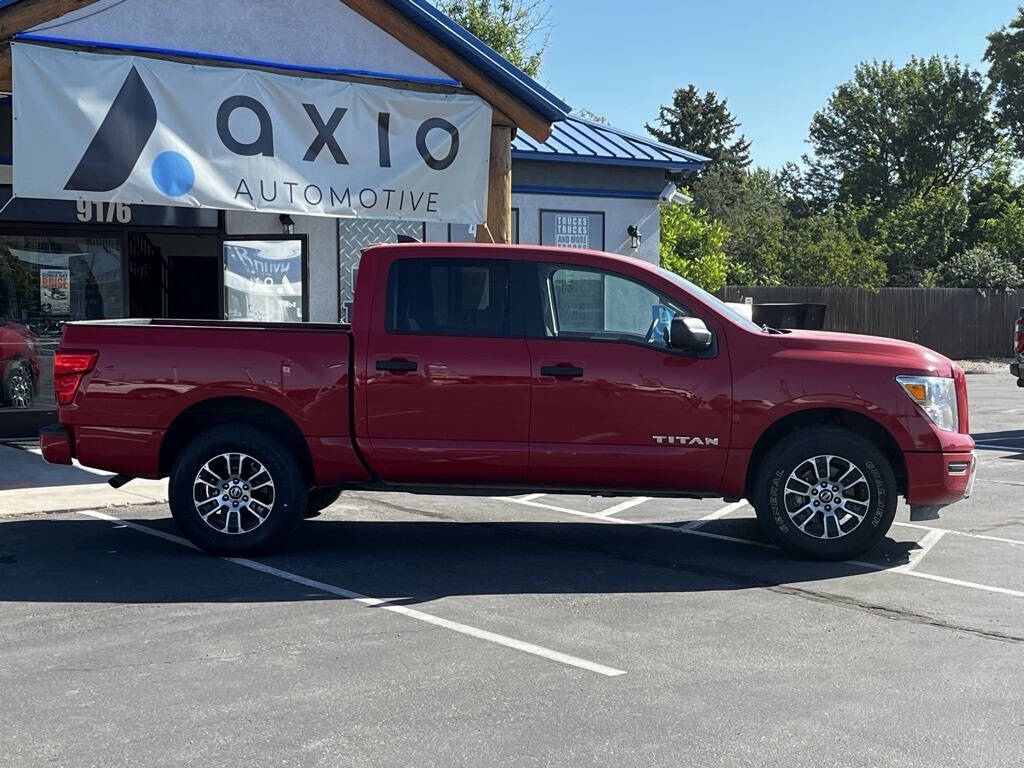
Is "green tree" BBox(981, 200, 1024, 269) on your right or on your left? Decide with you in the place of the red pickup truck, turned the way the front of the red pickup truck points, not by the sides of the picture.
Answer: on your left

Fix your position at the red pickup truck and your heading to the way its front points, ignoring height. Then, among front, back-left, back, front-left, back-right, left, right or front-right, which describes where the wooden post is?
left

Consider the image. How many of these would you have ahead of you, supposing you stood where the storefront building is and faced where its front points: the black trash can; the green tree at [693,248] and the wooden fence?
0

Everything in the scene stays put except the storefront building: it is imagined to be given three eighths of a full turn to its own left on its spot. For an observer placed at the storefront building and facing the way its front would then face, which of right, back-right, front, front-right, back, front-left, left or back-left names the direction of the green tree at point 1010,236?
front

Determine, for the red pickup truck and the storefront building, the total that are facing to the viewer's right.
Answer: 1

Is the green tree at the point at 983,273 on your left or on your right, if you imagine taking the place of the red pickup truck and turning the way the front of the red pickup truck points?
on your left

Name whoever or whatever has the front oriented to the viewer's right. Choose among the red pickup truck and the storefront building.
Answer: the red pickup truck

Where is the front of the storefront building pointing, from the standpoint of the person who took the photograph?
facing the viewer

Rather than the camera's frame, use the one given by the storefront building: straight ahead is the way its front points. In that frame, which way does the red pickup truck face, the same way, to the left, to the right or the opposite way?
to the left

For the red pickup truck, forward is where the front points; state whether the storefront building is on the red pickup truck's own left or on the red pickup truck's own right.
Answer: on the red pickup truck's own left

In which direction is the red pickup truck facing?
to the viewer's right

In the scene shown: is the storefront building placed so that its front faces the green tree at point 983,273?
no

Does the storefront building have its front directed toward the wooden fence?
no

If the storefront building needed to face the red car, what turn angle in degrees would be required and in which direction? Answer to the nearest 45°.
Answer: approximately 90° to its right

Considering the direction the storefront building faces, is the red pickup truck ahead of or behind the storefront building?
ahead

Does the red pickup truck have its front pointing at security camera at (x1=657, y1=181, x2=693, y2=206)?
no

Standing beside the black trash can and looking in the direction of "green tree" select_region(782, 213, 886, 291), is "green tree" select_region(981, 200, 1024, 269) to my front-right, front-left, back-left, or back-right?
front-right

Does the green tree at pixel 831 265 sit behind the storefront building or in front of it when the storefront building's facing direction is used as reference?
behind

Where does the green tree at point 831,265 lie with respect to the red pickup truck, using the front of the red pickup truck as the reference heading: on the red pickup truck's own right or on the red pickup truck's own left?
on the red pickup truck's own left
